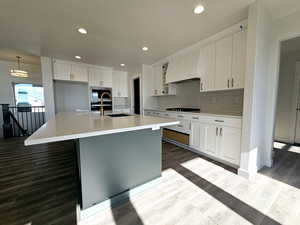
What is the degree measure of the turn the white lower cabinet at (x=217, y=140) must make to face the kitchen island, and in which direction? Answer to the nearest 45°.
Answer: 0° — it already faces it

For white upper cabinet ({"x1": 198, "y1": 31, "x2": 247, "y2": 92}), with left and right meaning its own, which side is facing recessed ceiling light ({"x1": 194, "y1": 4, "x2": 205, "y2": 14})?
front

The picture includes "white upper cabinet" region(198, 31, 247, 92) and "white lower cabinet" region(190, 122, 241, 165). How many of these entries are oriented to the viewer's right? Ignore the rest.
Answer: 0

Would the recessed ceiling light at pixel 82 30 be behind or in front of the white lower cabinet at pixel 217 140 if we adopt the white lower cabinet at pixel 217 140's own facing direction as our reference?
in front

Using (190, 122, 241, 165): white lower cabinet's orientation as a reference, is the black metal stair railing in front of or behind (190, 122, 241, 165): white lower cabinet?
in front

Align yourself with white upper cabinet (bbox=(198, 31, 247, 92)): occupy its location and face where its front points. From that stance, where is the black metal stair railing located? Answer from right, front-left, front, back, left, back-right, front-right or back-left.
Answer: front-right

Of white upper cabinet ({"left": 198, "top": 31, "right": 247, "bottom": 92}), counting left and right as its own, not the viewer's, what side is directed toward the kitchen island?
front

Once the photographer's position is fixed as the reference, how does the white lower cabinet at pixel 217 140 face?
facing the viewer and to the left of the viewer
